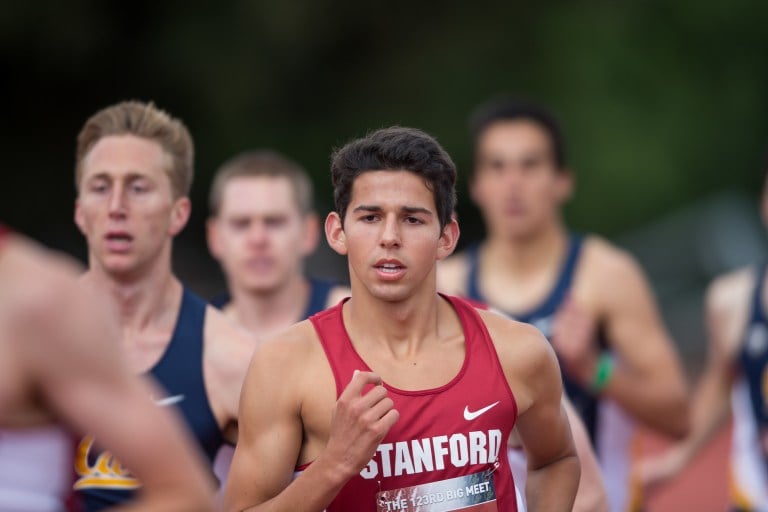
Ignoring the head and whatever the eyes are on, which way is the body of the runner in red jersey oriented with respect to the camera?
toward the camera

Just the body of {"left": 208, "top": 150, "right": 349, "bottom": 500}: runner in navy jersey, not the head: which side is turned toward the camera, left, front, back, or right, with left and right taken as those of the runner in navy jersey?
front

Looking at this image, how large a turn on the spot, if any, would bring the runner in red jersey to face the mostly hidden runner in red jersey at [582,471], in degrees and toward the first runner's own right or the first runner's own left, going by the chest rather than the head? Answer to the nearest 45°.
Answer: approximately 135° to the first runner's own left

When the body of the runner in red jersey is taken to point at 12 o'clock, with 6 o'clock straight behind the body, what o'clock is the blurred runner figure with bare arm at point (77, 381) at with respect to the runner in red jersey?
The blurred runner figure with bare arm is roughly at 1 o'clock from the runner in red jersey.

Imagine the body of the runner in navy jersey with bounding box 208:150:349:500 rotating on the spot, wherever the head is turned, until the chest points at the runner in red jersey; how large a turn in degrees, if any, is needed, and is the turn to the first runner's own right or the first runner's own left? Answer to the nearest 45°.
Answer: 0° — they already face them

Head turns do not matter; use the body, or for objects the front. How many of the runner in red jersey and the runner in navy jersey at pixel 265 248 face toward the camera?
2

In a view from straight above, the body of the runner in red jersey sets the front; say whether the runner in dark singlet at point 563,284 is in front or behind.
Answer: behind

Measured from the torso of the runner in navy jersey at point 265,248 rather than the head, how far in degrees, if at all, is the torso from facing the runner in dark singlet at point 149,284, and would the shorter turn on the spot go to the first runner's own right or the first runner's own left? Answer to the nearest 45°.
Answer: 0° — they already face them

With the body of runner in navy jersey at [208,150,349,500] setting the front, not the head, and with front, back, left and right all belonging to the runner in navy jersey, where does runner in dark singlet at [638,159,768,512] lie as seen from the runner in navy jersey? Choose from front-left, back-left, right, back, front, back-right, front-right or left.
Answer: left
